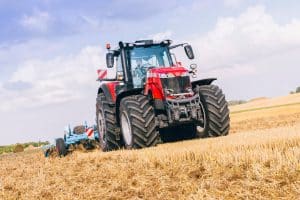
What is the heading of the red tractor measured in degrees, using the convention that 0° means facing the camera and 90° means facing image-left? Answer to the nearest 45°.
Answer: approximately 315°
